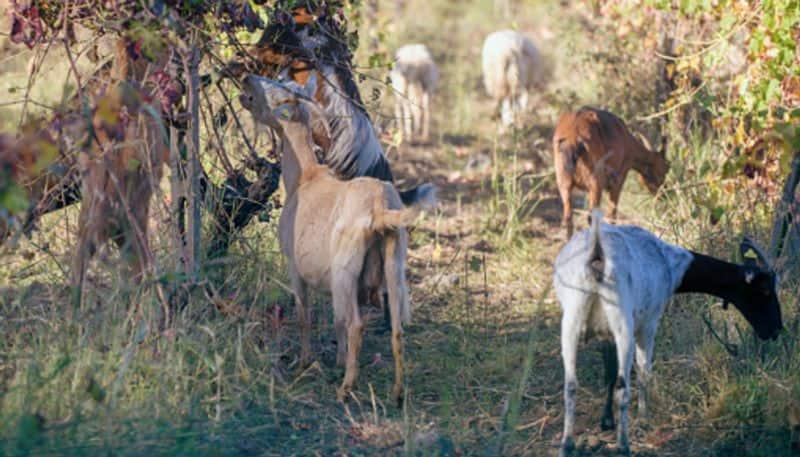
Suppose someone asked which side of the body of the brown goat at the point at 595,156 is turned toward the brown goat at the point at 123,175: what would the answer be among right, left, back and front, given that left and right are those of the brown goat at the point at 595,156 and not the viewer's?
back

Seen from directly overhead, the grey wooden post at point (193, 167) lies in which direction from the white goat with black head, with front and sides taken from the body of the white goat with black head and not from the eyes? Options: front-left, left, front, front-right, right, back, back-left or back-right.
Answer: back-left

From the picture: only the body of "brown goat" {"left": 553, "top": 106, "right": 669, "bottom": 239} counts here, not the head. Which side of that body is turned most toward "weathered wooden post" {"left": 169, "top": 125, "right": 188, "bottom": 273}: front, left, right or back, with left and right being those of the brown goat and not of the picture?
back

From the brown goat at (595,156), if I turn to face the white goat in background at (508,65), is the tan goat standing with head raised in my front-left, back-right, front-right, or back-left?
back-left

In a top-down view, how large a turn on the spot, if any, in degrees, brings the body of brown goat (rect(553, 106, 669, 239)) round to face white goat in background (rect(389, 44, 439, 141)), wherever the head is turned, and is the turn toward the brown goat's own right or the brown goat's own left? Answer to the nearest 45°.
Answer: approximately 90° to the brown goat's own left

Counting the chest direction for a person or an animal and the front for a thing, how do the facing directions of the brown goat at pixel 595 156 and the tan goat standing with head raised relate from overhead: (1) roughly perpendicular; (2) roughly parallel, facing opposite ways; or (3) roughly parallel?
roughly perpendicular

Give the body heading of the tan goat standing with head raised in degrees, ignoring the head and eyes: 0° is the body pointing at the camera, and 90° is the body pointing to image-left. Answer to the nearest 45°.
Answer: approximately 135°

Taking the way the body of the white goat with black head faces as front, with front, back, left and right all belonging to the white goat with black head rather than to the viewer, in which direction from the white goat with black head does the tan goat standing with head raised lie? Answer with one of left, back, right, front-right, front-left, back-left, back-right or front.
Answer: back-left

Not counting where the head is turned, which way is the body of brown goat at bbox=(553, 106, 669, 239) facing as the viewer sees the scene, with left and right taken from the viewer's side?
facing away from the viewer and to the right of the viewer
